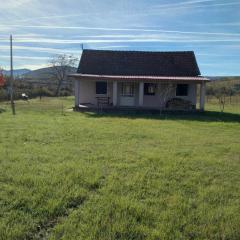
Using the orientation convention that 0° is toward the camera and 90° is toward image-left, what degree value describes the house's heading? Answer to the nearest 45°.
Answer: approximately 0°
